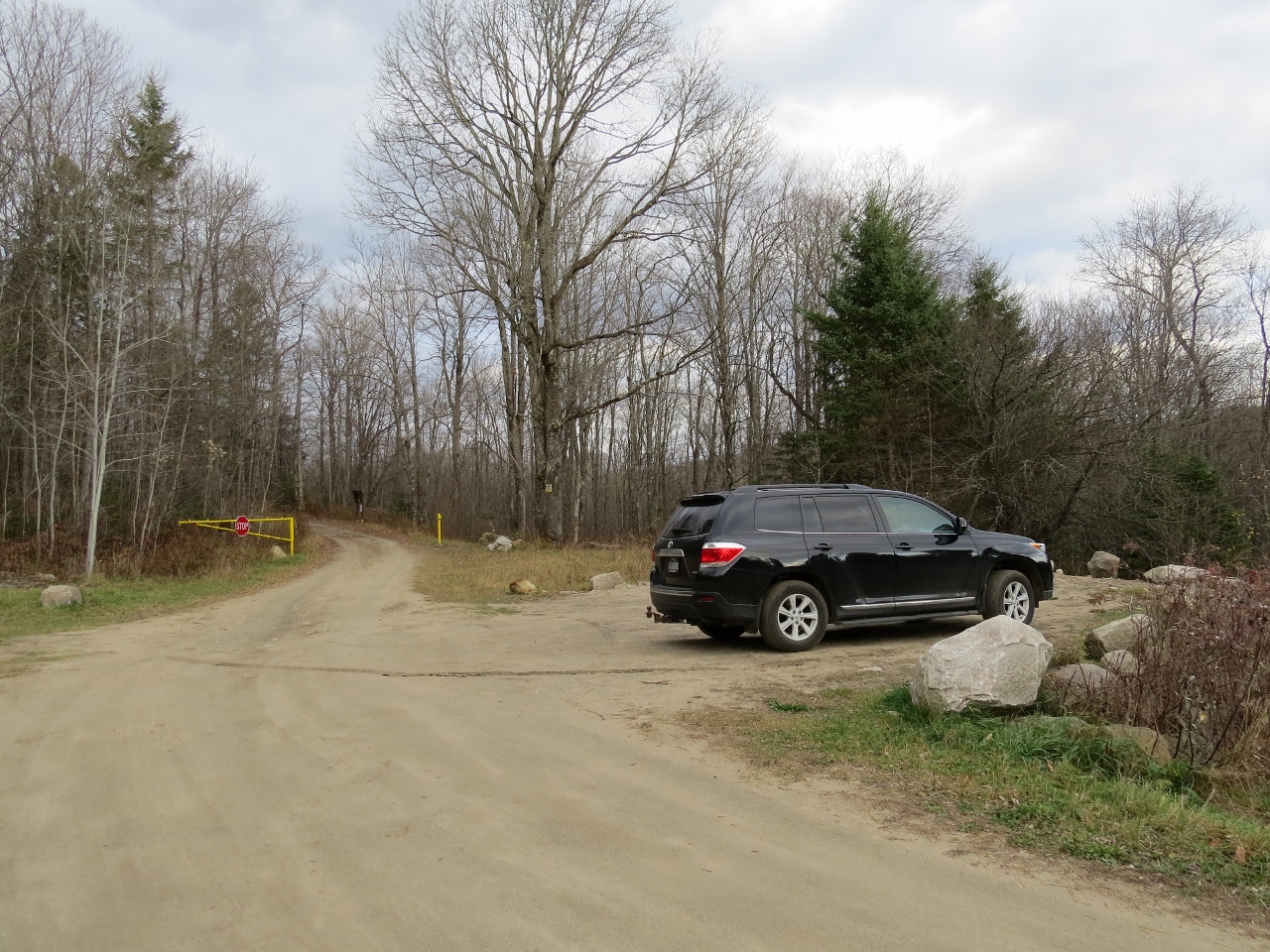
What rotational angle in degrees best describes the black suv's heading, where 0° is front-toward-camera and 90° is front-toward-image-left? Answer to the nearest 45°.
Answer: approximately 225°

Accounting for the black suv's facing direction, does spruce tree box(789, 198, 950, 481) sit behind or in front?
in front

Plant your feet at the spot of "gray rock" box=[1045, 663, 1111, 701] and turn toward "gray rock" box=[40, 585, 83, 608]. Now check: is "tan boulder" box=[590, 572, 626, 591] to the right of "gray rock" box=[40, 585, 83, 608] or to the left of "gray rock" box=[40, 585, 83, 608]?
right

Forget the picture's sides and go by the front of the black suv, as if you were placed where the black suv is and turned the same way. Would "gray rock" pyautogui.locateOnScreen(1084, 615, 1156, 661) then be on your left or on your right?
on your right

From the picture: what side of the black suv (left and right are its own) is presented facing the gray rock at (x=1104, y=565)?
front

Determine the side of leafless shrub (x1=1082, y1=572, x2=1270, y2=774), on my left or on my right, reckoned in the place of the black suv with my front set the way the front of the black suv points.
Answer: on my right

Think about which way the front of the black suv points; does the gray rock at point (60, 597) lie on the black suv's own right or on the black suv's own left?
on the black suv's own left

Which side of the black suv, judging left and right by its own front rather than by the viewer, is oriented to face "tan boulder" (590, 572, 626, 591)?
left

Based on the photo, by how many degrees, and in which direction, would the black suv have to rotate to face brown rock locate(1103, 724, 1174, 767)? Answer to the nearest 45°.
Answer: approximately 90° to its right

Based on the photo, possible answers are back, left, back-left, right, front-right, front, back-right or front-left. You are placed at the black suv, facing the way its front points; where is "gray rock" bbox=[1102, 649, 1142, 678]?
right

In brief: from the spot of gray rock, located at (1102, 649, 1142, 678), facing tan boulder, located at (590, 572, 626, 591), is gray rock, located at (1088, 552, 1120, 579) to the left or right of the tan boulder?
right

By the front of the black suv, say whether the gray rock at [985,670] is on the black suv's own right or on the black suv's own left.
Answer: on the black suv's own right

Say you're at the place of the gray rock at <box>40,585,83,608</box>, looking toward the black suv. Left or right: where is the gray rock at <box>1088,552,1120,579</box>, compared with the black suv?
left
